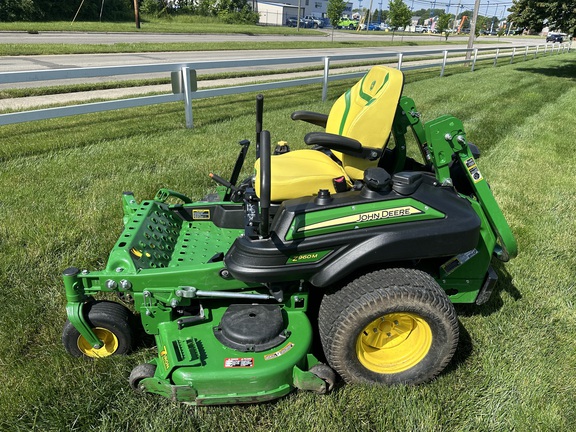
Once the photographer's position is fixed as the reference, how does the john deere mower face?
facing to the left of the viewer

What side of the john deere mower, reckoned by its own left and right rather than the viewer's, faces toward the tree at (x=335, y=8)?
right

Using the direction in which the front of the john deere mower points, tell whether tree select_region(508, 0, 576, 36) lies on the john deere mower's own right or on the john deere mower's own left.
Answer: on the john deere mower's own right
